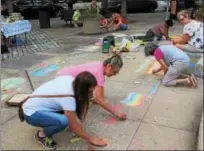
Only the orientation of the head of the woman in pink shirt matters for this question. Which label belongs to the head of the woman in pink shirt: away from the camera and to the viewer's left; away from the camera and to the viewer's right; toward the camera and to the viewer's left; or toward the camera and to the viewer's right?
toward the camera and to the viewer's right

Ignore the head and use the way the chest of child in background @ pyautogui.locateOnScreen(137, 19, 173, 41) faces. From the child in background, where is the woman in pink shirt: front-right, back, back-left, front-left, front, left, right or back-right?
right

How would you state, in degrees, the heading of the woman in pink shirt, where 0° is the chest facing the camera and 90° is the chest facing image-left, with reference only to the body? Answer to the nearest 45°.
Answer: approximately 270°

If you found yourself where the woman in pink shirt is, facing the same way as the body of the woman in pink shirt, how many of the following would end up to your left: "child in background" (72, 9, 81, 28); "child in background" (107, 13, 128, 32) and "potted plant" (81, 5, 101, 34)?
3
